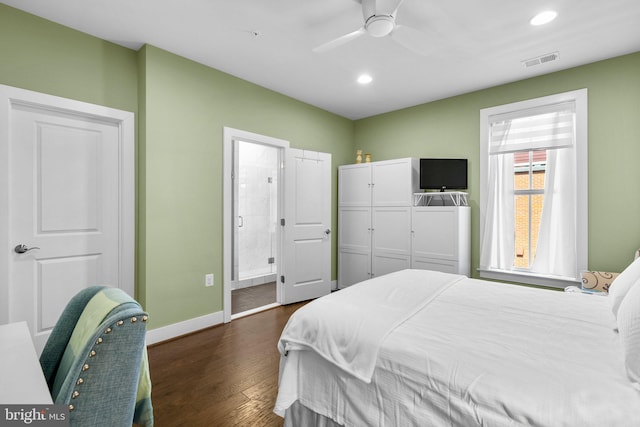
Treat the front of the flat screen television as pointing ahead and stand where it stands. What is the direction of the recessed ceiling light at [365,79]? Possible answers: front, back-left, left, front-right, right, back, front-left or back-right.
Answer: front-right

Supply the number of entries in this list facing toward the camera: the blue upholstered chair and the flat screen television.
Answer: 1

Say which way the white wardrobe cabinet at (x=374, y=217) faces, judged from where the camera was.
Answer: facing the viewer and to the left of the viewer

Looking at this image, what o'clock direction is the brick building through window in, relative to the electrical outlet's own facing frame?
The brick building through window is roughly at 11 o'clock from the electrical outlet.

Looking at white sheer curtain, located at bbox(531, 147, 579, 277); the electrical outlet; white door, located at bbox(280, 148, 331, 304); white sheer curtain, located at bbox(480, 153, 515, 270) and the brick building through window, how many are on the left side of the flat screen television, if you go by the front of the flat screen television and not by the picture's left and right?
3

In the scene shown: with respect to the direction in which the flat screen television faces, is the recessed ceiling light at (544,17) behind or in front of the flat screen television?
in front

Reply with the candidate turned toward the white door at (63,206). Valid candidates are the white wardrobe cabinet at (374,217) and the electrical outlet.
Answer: the white wardrobe cabinet

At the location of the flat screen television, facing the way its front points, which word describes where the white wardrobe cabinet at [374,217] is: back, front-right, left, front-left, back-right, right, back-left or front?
right

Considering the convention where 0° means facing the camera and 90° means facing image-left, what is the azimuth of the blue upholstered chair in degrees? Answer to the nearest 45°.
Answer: approximately 90°

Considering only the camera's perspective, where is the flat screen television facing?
facing the viewer

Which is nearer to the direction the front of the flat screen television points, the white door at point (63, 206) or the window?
the white door

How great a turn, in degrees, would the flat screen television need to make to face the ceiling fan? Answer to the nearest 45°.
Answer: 0° — it already faces it
